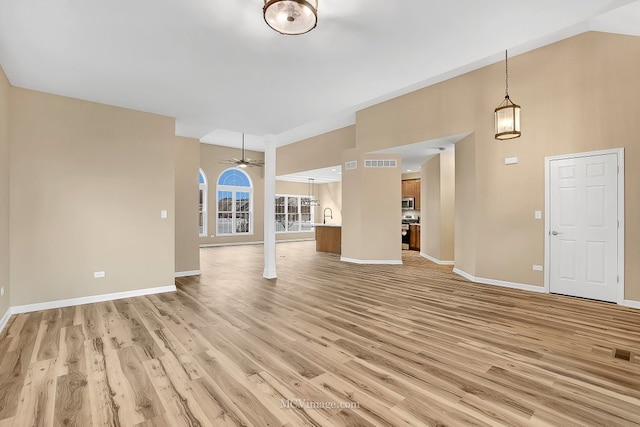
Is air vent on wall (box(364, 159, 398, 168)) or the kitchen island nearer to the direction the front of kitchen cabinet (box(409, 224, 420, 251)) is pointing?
the air vent on wall

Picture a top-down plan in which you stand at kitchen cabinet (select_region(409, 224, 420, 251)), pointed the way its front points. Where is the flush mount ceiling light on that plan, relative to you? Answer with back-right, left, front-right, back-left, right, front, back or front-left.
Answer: front

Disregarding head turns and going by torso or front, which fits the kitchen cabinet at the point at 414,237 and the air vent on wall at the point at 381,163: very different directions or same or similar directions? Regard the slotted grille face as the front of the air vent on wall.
same or similar directions

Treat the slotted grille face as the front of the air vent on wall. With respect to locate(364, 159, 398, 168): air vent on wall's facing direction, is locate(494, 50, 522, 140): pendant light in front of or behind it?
in front

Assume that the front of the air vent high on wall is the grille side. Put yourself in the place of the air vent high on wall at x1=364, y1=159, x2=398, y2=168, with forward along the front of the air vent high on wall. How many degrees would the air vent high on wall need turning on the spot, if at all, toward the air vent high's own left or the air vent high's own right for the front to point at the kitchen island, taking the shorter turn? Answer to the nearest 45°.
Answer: approximately 135° to the air vent high's own right

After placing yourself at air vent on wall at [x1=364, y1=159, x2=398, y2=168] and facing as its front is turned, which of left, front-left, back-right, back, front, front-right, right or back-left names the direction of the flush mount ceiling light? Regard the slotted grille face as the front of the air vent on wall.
front

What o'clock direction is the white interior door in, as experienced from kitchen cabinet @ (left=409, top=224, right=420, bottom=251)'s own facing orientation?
The white interior door is roughly at 11 o'clock from the kitchen cabinet.

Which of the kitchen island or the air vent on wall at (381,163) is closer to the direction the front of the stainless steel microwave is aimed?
the air vent on wall

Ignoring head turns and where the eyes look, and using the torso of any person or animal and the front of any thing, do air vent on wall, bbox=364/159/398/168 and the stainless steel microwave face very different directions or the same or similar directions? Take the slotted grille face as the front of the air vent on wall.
same or similar directions

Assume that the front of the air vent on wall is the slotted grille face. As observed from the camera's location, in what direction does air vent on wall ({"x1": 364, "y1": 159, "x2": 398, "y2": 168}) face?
facing the viewer

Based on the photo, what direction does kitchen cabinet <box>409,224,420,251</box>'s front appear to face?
toward the camera

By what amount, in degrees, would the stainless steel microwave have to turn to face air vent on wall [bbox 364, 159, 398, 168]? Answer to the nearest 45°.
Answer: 0° — it already faces it

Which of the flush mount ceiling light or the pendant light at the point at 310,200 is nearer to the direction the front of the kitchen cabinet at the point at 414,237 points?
the flush mount ceiling light

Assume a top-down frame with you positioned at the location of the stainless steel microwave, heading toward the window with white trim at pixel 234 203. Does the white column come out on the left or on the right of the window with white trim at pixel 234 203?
left

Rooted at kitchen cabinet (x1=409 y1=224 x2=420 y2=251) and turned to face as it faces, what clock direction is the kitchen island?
The kitchen island is roughly at 2 o'clock from the kitchen cabinet.
